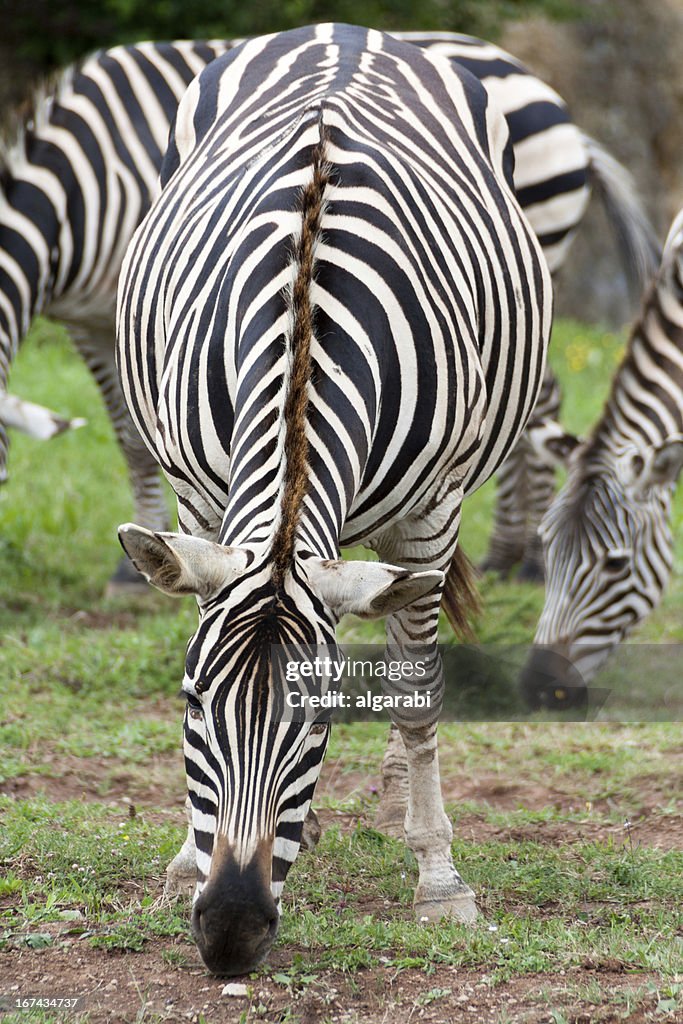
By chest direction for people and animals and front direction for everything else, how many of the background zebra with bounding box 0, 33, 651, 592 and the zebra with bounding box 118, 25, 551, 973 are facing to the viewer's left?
1

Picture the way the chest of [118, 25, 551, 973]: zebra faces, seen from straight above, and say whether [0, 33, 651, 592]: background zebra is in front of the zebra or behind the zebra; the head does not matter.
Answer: behind

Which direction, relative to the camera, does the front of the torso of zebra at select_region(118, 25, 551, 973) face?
toward the camera

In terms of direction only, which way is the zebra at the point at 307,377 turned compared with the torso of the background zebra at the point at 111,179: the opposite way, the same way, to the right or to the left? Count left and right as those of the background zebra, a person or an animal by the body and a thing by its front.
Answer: to the left

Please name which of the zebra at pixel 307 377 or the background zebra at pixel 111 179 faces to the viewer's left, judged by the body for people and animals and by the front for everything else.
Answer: the background zebra

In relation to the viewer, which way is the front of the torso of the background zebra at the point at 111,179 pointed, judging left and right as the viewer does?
facing to the left of the viewer

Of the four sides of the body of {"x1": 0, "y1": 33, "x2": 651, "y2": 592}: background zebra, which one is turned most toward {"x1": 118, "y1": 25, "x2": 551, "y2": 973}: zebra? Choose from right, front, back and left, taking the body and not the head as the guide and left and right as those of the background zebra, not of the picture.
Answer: left

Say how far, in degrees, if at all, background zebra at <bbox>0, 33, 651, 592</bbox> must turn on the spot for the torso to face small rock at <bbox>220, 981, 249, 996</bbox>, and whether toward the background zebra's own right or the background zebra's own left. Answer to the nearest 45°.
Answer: approximately 90° to the background zebra's own left
